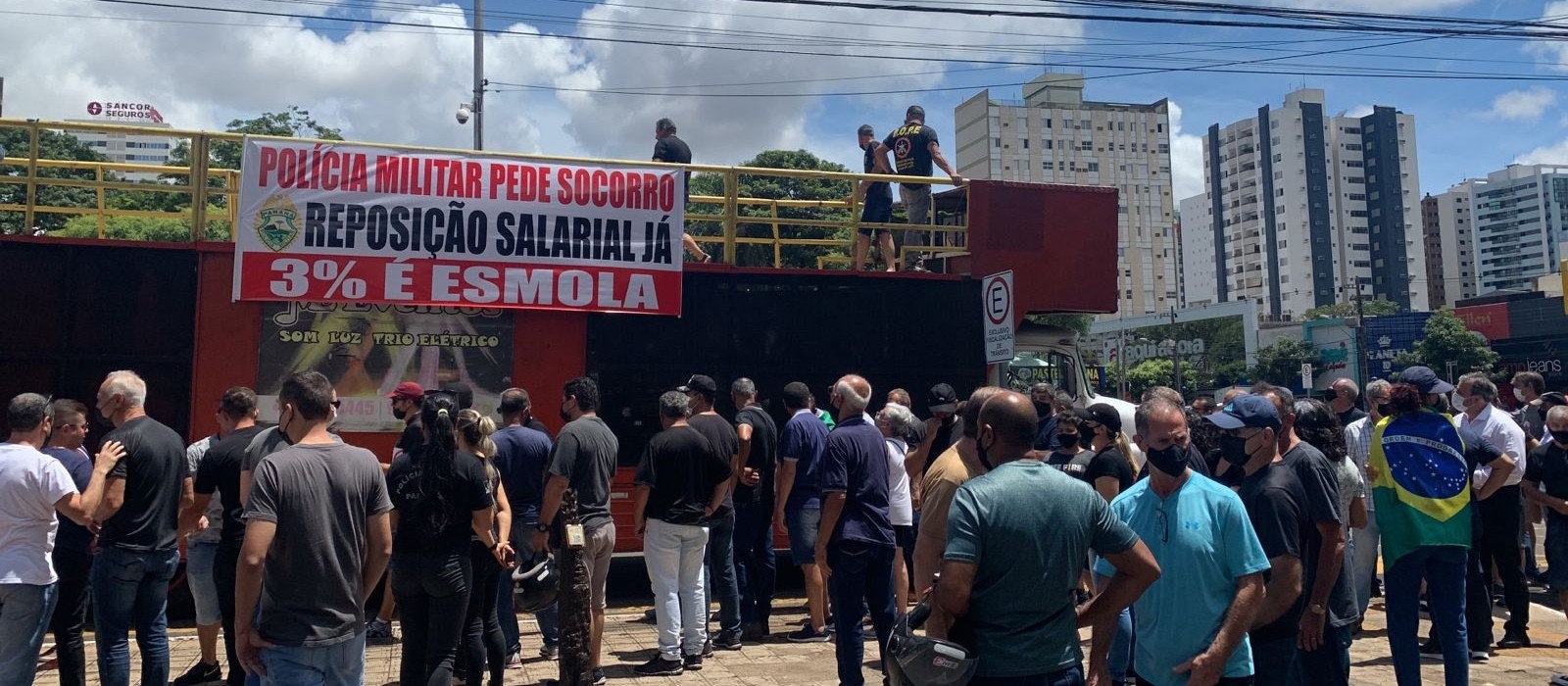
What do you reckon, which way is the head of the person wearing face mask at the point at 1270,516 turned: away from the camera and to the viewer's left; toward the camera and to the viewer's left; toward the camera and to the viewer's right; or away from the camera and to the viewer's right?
toward the camera and to the viewer's left

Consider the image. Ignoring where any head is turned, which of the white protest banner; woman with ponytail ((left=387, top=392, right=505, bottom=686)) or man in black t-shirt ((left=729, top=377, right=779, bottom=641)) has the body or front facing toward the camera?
the white protest banner

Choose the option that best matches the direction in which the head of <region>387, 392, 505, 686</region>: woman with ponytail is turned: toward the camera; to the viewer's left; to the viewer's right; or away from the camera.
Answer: away from the camera

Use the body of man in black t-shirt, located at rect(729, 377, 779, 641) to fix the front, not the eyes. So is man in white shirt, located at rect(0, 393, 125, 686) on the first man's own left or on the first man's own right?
on the first man's own left

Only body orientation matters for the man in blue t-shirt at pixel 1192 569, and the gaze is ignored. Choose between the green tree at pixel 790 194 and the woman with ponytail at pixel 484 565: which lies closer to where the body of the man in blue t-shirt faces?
the woman with ponytail

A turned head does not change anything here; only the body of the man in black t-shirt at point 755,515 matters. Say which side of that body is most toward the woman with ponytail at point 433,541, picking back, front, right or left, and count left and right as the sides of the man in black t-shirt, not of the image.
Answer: left
